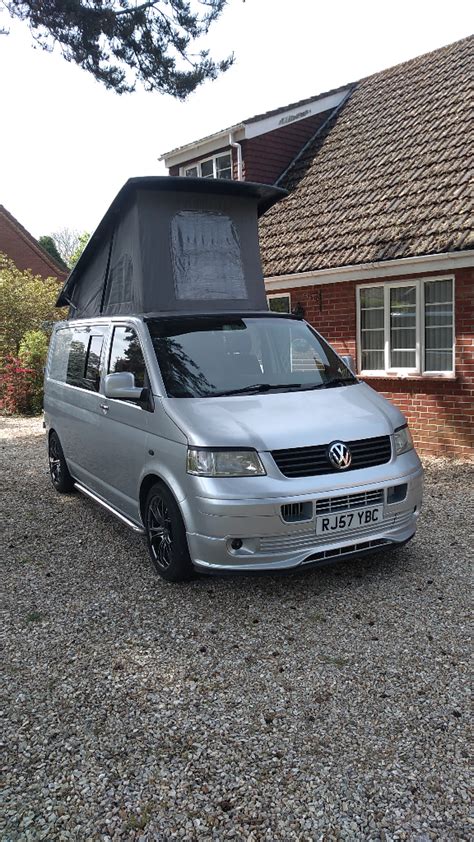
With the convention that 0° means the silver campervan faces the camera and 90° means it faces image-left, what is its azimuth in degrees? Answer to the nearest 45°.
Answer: approximately 315°

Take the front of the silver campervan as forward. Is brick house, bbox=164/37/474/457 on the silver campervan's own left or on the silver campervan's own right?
on the silver campervan's own left

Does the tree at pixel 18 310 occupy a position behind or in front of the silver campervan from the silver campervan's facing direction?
behind

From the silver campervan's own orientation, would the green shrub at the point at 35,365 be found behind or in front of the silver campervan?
behind

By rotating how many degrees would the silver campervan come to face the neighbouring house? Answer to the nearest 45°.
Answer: approximately 135° to its left
